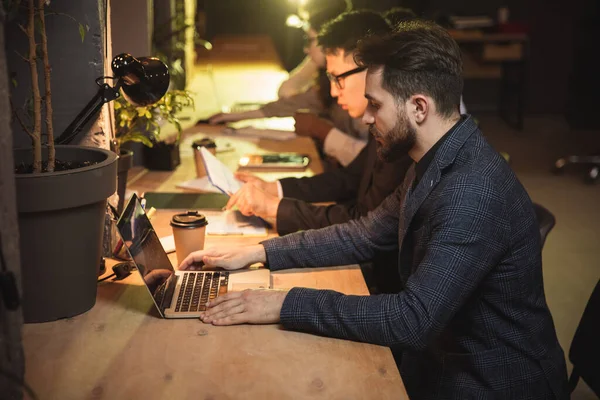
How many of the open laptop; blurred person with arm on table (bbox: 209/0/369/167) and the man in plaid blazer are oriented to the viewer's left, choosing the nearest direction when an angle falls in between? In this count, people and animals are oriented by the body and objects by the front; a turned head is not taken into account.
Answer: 2

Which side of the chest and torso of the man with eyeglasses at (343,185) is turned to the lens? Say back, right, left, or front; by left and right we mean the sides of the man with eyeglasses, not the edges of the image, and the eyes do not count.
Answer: left

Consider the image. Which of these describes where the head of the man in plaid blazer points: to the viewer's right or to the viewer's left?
to the viewer's left

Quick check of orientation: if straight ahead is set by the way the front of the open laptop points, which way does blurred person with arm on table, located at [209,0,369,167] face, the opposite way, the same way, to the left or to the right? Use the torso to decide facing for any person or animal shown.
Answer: the opposite way

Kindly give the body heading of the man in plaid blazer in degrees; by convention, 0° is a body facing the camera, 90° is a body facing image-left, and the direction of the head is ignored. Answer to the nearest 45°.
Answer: approximately 90°

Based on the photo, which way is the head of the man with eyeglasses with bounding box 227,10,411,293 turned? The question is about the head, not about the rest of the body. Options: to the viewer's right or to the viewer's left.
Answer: to the viewer's left

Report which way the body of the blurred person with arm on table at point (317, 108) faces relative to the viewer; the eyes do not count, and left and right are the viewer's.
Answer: facing to the left of the viewer

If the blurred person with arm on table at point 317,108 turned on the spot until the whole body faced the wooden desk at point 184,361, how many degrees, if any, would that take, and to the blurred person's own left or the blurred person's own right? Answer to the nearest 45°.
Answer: approximately 90° to the blurred person's own left

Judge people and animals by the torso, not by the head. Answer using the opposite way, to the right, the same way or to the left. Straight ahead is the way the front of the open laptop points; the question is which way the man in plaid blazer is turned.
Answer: the opposite way

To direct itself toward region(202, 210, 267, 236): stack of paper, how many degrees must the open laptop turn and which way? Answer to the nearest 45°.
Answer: approximately 90° to its left

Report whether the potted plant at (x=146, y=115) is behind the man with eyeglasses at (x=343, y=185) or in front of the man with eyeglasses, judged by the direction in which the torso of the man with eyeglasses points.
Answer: in front

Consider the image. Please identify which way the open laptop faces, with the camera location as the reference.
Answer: facing to the right of the viewer
